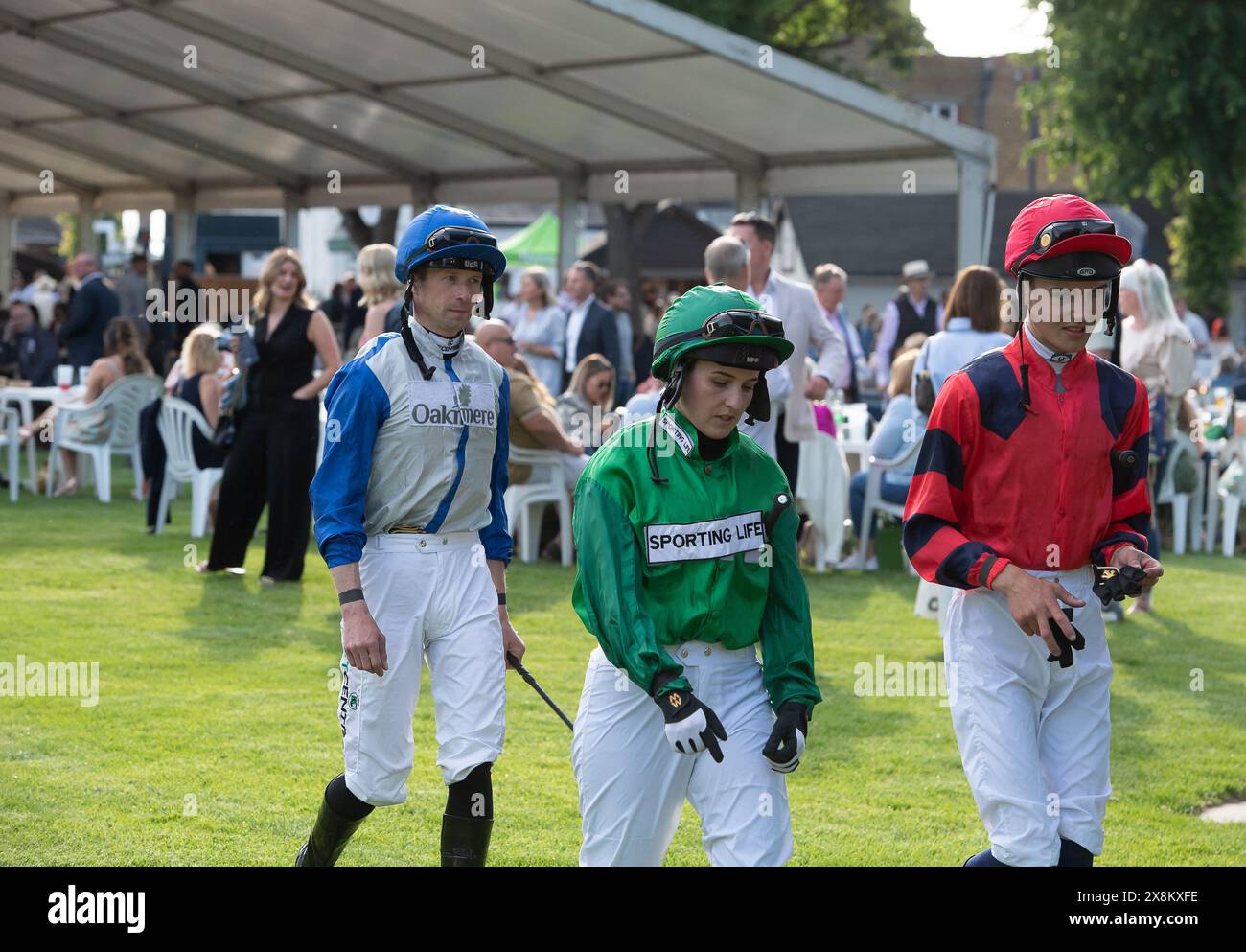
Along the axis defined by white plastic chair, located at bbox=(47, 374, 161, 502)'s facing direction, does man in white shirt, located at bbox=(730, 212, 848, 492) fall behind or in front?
behind

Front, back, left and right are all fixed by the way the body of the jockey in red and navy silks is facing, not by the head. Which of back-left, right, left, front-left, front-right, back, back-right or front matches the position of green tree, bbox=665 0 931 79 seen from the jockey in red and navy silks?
back-left

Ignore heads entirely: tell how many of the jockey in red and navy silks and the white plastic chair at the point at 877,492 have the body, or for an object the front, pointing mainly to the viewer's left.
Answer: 1

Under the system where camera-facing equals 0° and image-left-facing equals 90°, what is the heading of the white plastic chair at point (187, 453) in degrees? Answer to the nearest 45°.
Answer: approximately 225°

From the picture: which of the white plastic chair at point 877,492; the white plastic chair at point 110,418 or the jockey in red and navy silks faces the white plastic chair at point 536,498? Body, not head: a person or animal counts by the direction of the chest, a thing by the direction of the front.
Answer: the white plastic chair at point 877,492

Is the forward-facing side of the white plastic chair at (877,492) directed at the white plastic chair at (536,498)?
yes

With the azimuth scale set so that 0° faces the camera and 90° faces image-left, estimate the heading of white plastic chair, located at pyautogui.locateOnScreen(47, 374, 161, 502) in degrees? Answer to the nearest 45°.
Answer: approximately 135°

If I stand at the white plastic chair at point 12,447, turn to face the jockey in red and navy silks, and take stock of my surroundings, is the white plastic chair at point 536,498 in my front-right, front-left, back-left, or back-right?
front-left

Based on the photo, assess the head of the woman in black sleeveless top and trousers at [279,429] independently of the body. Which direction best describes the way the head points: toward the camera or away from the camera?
toward the camera

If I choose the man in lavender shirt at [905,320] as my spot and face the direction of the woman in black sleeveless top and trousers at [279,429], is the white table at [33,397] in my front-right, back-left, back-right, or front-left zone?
front-right

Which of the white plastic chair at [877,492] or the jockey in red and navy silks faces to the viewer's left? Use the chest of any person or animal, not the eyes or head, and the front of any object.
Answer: the white plastic chair

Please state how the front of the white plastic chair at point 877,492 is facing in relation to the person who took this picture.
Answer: facing to the left of the viewer

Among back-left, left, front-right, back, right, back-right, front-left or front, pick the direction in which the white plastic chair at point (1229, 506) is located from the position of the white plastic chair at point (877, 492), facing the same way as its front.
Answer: back-right

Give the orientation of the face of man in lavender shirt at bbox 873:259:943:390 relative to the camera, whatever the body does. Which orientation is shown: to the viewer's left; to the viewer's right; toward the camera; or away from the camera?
toward the camera

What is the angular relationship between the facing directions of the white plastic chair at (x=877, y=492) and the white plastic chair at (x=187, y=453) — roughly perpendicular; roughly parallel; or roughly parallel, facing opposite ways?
roughly perpendicular

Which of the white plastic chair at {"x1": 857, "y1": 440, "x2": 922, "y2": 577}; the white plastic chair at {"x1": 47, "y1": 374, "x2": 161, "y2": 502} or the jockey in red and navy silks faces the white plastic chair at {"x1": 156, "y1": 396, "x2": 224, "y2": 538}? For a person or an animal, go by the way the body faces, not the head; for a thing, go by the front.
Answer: the white plastic chair at {"x1": 857, "y1": 440, "x2": 922, "y2": 577}
